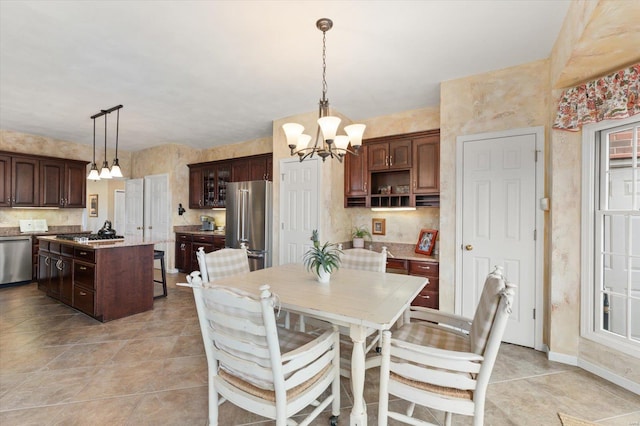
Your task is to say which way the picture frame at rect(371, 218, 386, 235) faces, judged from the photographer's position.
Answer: facing the viewer

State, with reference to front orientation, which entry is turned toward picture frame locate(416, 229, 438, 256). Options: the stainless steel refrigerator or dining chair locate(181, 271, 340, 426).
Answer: the dining chair

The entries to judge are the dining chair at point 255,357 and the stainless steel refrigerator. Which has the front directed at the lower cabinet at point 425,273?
the dining chair

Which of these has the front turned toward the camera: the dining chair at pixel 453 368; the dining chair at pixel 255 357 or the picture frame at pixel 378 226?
the picture frame

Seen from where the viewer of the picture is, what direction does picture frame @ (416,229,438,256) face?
facing the viewer and to the left of the viewer

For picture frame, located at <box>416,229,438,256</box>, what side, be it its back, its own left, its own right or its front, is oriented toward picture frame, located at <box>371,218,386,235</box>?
right

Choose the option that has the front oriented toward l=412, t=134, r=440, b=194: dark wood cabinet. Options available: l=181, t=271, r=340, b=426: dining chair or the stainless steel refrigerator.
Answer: the dining chair

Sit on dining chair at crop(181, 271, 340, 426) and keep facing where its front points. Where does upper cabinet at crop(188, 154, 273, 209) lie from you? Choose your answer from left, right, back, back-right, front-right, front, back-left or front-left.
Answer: front-left

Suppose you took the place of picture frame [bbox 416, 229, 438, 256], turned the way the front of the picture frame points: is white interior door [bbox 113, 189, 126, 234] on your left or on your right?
on your right

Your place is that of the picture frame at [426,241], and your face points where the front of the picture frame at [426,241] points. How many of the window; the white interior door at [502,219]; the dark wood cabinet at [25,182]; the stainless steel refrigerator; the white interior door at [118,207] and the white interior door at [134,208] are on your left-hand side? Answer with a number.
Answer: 2

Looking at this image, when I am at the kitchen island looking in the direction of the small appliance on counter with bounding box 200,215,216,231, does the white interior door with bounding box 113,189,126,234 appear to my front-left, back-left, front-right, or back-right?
front-left

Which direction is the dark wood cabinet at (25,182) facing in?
toward the camera

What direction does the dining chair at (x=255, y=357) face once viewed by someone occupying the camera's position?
facing away from the viewer and to the right of the viewer

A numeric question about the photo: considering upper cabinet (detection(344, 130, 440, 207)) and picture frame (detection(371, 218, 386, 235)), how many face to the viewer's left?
0
